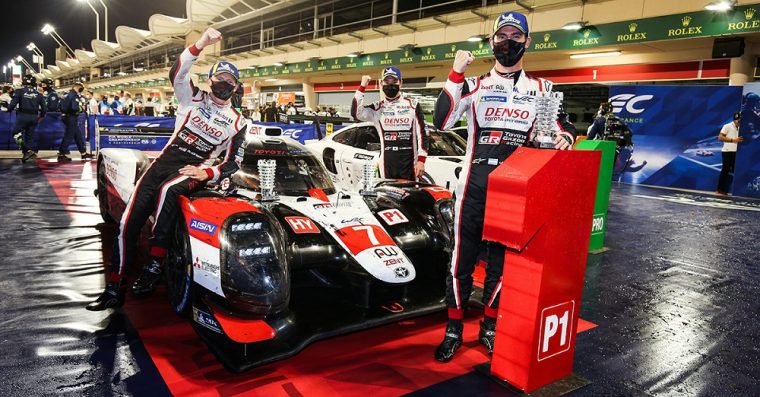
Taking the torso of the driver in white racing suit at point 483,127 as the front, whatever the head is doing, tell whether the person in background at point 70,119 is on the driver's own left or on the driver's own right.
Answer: on the driver's own right

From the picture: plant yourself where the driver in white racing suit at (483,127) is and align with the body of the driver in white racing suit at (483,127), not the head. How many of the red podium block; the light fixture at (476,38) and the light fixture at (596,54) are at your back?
2

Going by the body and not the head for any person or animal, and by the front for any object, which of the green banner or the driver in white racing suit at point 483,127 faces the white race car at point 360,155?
the green banner

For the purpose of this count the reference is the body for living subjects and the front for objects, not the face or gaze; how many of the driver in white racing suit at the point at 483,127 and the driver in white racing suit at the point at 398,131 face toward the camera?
2

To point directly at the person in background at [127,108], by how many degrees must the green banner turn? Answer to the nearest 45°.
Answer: approximately 45° to its right

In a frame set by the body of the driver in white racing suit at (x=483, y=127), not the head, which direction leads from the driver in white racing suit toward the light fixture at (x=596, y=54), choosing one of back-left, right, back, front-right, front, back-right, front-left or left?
back

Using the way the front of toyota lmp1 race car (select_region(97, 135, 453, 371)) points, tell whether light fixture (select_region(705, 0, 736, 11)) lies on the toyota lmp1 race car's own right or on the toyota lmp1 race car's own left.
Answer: on the toyota lmp1 race car's own left

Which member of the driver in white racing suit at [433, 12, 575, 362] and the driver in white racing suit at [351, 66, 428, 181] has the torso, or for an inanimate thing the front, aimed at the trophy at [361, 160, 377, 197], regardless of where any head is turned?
the driver in white racing suit at [351, 66, 428, 181]

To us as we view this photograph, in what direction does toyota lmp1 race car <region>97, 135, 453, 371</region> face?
facing the viewer and to the right of the viewer

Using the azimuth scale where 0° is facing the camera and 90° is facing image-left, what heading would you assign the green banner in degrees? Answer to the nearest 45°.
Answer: approximately 45°

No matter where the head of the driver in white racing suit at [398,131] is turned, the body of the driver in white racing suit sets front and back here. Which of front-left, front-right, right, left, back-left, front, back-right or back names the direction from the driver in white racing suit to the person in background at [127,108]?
back-right

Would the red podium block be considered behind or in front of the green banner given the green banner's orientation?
in front
